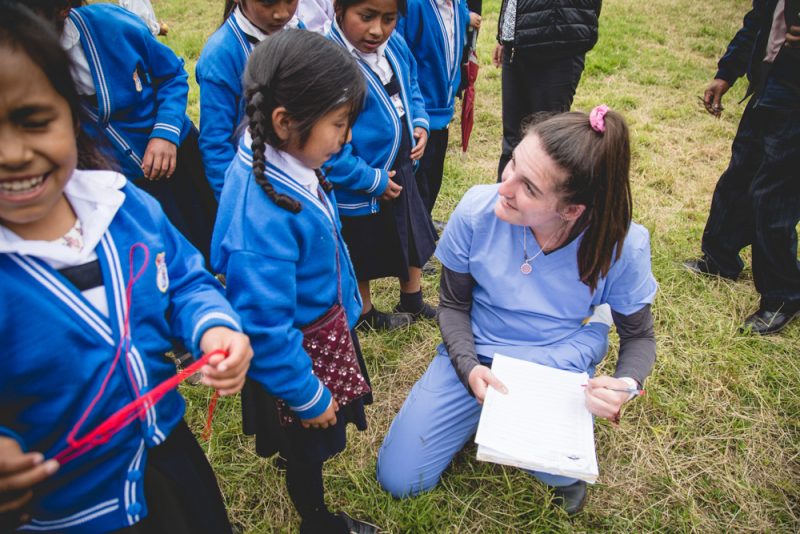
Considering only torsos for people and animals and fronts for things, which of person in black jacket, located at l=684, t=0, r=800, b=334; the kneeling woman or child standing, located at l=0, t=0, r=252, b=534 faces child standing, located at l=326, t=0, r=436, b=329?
the person in black jacket

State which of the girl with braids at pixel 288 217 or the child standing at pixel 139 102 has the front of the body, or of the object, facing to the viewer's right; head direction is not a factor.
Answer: the girl with braids

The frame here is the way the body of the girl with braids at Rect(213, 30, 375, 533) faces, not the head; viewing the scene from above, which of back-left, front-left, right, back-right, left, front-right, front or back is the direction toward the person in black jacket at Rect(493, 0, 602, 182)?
front-left

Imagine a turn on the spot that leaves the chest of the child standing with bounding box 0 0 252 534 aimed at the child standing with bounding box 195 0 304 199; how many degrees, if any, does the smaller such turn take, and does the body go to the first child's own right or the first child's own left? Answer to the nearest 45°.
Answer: approximately 135° to the first child's own left

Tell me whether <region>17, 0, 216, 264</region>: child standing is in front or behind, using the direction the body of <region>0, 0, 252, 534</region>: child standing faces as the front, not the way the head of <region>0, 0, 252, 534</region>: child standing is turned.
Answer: behind

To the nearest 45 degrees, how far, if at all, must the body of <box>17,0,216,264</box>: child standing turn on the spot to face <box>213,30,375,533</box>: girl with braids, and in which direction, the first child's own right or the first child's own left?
approximately 45° to the first child's own left

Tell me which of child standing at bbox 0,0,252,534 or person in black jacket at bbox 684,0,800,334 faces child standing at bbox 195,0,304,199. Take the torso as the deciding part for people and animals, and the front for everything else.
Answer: the person in black jacket

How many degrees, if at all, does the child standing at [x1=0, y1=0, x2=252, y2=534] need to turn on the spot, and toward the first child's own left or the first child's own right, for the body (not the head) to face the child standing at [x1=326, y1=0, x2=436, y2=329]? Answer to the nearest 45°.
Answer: approximately 135° to the first child's own left

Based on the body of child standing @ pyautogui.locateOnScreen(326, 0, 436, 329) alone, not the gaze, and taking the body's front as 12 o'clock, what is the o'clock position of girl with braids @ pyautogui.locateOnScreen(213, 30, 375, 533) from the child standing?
The girl with braids is roughly at 2 o'clock from the child standing.

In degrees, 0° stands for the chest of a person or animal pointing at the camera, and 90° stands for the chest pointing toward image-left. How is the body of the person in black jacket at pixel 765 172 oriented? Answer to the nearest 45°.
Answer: approximately 45°

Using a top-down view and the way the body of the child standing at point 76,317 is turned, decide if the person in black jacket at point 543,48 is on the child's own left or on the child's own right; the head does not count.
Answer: on the child's own left

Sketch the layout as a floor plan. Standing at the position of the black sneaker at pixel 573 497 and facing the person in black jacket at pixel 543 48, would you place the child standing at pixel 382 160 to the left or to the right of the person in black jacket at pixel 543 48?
left
